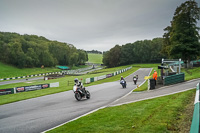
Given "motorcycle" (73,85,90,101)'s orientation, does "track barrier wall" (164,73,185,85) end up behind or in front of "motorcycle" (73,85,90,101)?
behind

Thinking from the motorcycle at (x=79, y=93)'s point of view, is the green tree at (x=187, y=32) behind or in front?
behind

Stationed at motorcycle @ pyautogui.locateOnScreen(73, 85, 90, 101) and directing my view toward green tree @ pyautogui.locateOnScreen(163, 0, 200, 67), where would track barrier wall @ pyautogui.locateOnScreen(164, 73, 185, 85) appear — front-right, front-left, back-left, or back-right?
front-right

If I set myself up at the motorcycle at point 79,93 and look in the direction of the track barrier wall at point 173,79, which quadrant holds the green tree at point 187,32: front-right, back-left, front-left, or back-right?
front-left
